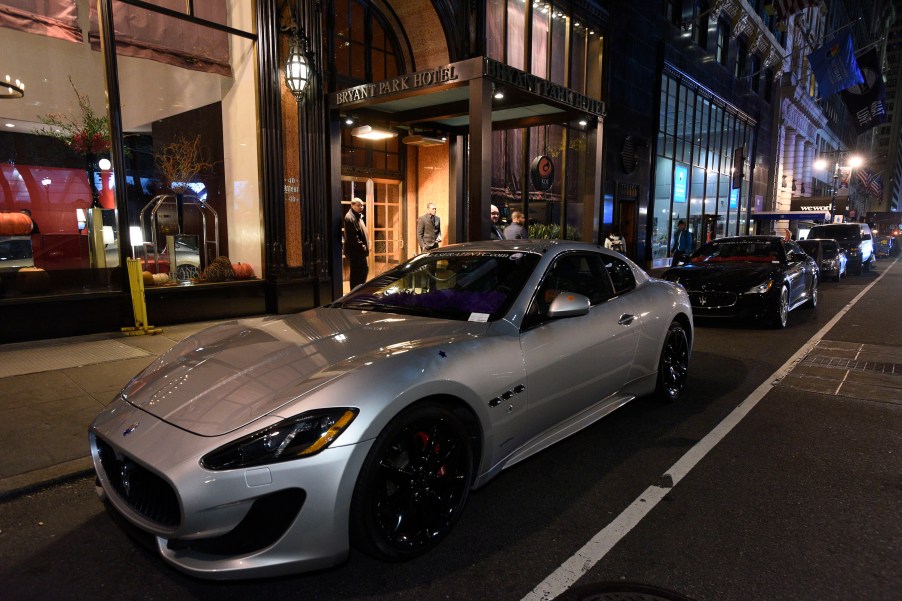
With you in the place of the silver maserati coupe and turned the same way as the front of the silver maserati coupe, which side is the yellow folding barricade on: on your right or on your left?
on your right

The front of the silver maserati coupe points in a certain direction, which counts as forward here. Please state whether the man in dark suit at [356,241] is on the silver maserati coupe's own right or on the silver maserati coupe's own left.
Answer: on the silver maserati coupe's own right

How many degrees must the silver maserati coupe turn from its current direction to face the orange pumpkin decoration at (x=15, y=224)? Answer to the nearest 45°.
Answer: approximately 90° to its right

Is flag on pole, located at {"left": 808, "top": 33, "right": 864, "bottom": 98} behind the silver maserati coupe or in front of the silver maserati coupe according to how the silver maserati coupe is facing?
behind

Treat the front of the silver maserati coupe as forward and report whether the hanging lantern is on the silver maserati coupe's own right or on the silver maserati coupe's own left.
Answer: on the silver maserati coupe's own right

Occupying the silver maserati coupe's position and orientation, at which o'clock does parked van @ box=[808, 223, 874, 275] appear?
The parked van is roughly at 6 o'clock from the silver maserati coupe.

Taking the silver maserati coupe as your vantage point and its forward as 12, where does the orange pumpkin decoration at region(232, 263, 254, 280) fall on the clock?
The orange pumpkin decoration is roughly at 4 o'clock from the silver maserati coupe.

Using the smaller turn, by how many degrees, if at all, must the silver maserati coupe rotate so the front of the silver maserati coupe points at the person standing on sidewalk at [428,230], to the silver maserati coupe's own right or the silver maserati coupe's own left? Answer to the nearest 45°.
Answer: approximately 135° to the silver maserati coupe's own right

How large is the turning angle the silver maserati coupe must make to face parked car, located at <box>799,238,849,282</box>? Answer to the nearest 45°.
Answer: approximately 180°

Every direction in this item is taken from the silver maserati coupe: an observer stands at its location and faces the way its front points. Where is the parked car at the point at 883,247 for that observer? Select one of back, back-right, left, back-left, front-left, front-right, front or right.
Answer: back

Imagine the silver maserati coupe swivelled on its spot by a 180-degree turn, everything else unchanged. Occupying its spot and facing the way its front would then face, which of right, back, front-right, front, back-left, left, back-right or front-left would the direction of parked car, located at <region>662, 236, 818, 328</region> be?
front

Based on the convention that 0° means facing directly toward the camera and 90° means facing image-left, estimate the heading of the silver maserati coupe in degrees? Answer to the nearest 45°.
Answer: approximately 45°

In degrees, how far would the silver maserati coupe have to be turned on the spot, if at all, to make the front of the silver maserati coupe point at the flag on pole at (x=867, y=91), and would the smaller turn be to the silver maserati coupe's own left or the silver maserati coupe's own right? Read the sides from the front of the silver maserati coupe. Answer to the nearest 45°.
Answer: approximately 180°
